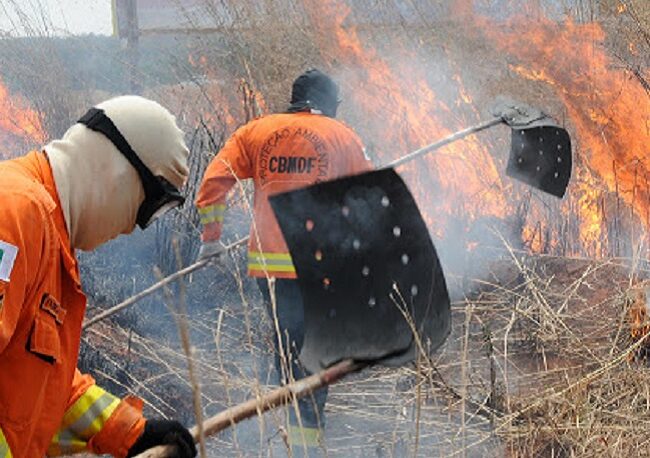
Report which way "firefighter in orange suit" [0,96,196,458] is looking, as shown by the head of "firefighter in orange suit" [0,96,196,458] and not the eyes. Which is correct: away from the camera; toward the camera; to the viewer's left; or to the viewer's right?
to the viewer's right

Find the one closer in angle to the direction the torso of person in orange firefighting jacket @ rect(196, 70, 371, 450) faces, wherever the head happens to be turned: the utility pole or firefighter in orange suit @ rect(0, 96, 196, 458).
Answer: the utility pole

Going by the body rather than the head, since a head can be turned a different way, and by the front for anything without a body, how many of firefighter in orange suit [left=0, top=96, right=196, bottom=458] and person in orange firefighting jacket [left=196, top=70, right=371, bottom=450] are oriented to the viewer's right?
1

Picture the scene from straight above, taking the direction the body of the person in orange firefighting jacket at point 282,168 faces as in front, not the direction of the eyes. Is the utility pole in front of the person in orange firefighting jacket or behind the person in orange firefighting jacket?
in front

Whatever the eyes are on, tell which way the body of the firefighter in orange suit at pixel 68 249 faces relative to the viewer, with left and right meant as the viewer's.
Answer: facing to the right of the viewer

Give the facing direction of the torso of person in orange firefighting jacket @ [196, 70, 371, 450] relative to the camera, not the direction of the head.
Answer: away from the camera

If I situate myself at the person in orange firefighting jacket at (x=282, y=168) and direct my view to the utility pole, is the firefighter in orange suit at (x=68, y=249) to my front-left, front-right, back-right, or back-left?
back-left

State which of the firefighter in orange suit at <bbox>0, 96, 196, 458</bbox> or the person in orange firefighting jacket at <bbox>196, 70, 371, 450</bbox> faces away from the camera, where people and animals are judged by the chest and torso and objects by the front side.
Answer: the person in orange firefighting jacket at <bbox>196, 70, 371, 450</bbox>

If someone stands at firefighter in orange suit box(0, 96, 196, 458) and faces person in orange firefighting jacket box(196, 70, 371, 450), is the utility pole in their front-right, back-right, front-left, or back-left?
front-left

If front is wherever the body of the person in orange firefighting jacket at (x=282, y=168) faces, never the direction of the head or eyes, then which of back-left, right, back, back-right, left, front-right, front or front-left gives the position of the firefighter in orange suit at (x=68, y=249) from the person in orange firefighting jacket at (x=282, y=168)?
back

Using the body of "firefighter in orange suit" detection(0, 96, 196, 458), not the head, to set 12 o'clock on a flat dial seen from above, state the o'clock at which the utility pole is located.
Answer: The utility pole is roughly at 9 o'clock from the firefighter in orange suit.

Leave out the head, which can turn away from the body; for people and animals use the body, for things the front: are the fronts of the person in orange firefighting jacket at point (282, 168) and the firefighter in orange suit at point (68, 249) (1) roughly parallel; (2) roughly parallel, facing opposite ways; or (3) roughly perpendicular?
roughly perpendicular
